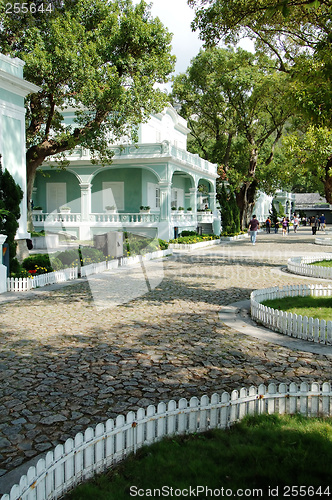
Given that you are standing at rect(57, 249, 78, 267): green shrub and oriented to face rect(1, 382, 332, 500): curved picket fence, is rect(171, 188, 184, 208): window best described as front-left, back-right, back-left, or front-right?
back-left

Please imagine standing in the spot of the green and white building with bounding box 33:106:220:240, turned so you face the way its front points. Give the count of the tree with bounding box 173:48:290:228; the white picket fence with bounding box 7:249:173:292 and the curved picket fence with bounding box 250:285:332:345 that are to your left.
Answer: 1

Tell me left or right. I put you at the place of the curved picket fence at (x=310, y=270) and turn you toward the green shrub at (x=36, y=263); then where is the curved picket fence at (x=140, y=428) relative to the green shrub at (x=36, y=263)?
left

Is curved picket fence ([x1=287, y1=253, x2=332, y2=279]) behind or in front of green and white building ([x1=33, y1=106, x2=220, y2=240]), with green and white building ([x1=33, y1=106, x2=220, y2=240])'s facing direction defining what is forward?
in front

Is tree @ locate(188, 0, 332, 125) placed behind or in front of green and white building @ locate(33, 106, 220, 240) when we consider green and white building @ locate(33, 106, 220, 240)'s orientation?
in front

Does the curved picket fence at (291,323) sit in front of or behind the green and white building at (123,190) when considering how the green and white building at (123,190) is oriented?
in front

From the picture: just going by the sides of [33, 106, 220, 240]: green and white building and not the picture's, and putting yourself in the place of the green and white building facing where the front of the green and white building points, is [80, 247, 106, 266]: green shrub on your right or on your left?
on your right

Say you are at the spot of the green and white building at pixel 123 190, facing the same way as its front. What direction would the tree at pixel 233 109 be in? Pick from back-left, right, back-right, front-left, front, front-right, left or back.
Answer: left

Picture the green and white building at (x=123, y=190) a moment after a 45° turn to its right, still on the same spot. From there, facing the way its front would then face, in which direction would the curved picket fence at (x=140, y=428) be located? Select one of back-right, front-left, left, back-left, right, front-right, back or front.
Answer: front

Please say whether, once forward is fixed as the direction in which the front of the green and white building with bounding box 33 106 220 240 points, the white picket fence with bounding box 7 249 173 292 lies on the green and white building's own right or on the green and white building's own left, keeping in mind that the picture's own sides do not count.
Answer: on the green and white building's own right

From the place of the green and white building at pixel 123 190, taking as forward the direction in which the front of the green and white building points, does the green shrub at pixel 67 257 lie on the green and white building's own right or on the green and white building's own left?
on the green and white building's own right

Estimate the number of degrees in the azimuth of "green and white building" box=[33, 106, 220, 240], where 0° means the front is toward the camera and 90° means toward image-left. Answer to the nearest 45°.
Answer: approximately 315°

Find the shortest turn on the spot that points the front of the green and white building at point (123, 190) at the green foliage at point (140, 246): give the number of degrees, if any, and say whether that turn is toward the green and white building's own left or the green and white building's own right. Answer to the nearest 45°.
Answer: approximately 45° to the green and white building's own right
